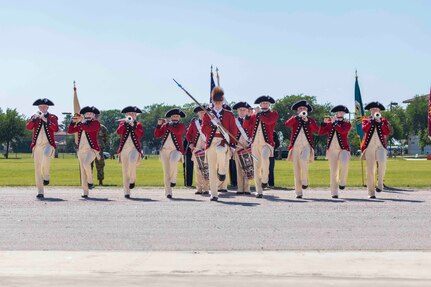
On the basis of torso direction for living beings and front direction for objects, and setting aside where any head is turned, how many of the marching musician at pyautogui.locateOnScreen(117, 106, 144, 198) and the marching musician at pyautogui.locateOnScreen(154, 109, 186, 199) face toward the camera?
2

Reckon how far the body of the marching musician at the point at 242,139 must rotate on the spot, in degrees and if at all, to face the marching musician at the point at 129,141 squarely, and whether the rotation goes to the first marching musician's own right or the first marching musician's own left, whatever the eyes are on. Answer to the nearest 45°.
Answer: approximately 90° to the first marching musician's own right

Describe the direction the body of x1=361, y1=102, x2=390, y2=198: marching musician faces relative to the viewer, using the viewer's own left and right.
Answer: facing the viewer

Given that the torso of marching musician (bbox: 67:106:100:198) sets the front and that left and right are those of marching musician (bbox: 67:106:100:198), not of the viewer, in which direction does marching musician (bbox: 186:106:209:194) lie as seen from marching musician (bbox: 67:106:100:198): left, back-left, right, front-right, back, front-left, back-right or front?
left

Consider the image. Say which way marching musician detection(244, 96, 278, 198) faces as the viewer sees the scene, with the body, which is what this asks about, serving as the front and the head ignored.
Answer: toward the camera

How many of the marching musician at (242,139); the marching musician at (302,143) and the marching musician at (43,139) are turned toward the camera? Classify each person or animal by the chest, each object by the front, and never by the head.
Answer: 3

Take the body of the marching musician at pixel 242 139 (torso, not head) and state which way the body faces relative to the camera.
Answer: toward the camera

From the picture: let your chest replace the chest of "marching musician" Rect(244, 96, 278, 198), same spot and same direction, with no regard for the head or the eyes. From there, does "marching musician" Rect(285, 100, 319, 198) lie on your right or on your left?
on your left

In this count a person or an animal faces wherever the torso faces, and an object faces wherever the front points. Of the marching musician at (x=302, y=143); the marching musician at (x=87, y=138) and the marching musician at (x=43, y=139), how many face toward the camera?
3

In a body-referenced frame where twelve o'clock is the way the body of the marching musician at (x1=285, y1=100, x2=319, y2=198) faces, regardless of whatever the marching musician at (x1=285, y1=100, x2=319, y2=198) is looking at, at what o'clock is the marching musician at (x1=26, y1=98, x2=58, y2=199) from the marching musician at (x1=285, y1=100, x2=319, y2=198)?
the marching musician at (x1=26, y1=98, x2=58, y2=199) is roughly at 3 o'clock from the marching musician at (x1=285, y1=100, x2=319, y2=198).
